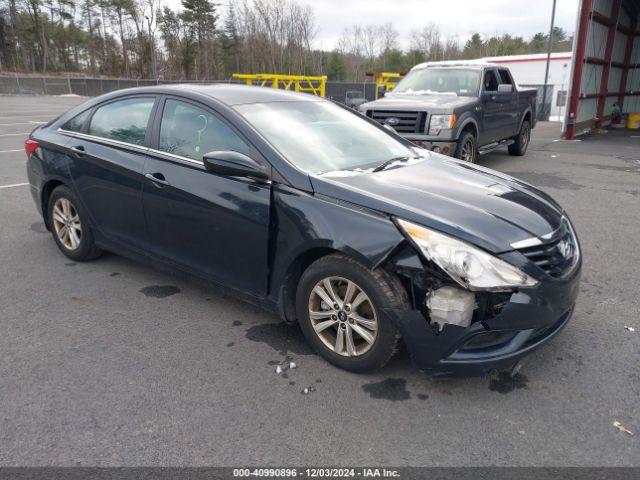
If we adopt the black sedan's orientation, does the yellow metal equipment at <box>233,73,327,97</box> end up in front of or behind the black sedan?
behind

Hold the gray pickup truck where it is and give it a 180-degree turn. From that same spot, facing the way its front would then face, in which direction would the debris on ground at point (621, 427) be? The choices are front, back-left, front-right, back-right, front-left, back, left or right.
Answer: back-right

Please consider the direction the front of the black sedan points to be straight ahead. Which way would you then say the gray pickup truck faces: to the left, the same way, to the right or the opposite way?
to the right

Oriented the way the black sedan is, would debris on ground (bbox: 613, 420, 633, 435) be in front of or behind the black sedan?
in front

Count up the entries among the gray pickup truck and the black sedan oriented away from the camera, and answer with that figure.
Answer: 0

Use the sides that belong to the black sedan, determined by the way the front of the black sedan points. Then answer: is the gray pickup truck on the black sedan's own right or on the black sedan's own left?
on the black sedan's own left

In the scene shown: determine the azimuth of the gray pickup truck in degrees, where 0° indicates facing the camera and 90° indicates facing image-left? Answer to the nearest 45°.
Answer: approximately 45°

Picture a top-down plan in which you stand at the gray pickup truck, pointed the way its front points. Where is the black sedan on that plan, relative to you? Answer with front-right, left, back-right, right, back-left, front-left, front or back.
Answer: front-left

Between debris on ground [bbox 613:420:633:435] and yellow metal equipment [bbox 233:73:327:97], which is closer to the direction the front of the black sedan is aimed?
the debris on ground

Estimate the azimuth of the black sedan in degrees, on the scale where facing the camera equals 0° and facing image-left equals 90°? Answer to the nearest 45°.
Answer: approximately 315°

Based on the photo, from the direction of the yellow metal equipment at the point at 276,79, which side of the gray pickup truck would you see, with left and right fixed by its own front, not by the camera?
right
